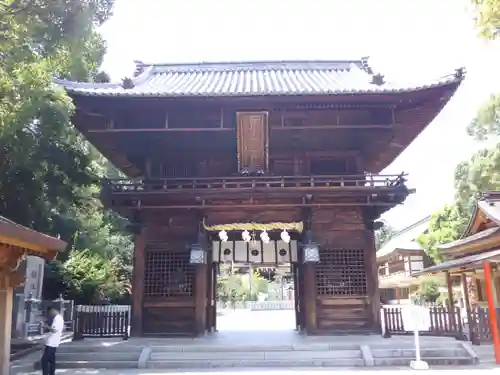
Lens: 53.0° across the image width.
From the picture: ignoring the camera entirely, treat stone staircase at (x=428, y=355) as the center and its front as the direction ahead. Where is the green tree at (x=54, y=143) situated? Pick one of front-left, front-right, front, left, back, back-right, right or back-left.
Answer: right

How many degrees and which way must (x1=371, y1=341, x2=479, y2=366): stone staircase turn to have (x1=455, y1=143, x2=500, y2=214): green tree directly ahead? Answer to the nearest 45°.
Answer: approximately 180°

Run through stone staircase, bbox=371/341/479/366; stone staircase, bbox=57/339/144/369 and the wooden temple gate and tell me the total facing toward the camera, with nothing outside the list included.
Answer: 3

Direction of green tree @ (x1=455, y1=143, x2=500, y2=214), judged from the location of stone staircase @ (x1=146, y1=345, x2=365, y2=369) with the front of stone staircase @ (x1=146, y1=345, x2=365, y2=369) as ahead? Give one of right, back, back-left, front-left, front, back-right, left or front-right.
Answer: back-left

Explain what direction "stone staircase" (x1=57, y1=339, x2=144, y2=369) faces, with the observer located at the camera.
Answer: facing the viewer

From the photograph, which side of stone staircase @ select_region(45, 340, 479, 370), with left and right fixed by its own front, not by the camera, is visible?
front

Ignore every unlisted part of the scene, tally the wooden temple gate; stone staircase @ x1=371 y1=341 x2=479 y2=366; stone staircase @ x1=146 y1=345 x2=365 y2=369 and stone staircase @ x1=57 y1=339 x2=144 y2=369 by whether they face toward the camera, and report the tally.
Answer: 4

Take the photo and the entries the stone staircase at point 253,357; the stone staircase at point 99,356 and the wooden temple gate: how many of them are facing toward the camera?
3

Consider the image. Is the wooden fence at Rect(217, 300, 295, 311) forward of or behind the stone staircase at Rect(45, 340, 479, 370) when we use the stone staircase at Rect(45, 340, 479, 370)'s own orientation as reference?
behind

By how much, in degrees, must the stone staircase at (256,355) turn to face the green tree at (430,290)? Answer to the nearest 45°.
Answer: approximately 135° to its left

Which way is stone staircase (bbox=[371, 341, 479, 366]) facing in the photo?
toward the camera

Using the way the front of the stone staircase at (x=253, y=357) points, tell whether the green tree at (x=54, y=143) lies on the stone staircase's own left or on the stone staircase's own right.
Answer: on the stone staircase's own right
